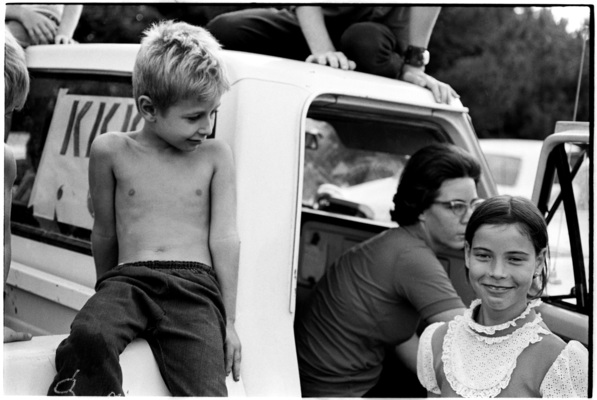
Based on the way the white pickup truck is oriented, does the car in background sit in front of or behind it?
in front

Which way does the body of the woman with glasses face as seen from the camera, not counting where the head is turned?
to the viewer's right

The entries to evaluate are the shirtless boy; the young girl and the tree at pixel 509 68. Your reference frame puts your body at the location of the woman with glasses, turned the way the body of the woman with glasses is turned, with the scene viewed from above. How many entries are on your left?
1

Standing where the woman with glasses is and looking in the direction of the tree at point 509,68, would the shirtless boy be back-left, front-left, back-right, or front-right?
back-left

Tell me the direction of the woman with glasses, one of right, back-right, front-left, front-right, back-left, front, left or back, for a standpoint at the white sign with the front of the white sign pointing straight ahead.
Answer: left

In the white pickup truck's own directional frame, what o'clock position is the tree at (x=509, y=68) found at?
The tree is roughly at 11 o'clock from the white pickup truck.

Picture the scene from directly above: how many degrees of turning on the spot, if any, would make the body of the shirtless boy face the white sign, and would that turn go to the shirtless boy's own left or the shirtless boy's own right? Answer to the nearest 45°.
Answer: approximately 135° to the shirtless boy's own right

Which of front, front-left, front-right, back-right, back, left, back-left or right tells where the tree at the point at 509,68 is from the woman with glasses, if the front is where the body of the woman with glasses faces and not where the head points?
left

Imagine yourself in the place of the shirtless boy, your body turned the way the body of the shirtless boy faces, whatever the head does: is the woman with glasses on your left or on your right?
on your left

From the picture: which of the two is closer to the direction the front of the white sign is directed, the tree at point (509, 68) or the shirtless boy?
the shirtless boy

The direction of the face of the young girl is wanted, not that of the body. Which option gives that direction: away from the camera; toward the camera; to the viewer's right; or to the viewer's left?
toward the camera

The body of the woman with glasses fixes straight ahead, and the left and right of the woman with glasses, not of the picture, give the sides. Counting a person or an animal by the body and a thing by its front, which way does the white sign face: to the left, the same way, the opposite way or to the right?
to the right

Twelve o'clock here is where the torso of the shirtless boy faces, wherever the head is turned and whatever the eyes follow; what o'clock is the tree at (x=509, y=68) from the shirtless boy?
The tree is roughly at 7 o'clock from the shirtless boy.

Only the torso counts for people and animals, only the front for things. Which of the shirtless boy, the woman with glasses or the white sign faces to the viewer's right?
the woman with glasses

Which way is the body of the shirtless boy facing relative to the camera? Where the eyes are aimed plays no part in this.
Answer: toward the camera

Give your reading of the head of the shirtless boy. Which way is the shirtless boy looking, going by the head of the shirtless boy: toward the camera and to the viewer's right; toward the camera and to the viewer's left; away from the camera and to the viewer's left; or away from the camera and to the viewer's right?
toward the camera and to the viewer's right

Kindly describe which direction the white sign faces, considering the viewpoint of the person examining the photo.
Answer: facing the viewer
